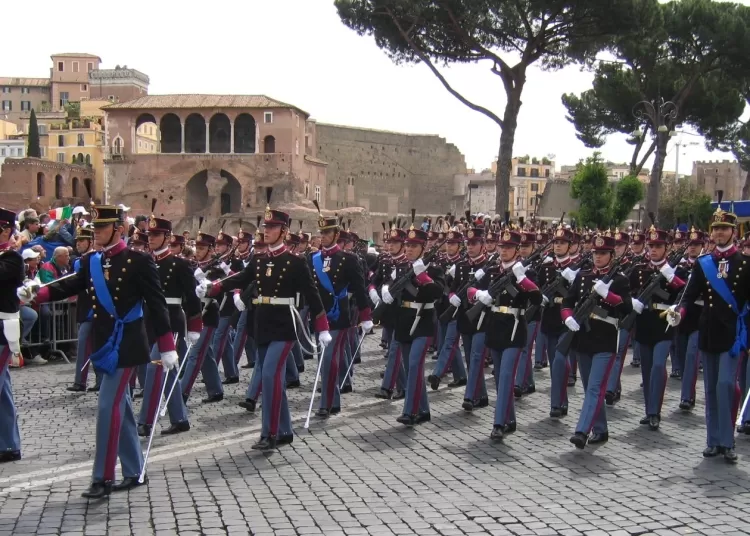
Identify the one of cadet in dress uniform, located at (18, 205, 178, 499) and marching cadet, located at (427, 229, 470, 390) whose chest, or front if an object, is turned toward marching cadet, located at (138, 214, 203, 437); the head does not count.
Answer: marching cadet, located at (427, 229, 470, 390)

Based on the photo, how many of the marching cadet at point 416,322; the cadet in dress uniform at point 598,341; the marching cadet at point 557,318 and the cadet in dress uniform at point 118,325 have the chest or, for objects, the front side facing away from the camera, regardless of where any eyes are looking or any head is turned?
0

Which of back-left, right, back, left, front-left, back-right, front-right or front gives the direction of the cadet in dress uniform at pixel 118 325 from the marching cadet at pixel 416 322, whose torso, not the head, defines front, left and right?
front

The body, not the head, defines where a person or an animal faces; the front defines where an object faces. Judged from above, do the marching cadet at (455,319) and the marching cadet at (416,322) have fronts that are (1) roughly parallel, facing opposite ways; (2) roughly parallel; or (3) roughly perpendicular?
roughly parallel

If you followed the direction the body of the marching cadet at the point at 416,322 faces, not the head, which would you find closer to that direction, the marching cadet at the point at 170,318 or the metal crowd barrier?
the marching cadet

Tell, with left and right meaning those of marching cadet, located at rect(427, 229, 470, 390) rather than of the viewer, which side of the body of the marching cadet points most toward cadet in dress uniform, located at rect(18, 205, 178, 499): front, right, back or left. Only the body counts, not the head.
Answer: front

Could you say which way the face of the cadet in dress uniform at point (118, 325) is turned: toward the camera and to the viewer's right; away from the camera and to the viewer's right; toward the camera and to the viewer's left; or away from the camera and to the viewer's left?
toward the camera and to the viewer's left

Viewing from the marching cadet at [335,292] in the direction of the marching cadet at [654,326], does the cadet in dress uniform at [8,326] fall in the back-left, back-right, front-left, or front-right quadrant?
back-right

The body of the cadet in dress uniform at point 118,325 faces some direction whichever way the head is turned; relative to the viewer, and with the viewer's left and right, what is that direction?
facing the viewer and to the left of the viewer

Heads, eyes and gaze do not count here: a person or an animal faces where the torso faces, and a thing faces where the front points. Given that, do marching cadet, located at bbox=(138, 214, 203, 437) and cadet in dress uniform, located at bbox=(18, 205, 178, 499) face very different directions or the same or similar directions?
same or similar directions

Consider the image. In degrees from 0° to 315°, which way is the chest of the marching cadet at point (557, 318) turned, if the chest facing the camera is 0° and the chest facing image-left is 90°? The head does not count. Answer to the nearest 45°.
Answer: approximately 45°

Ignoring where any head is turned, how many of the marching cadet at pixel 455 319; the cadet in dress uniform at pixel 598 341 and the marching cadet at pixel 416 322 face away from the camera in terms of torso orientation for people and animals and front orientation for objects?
0

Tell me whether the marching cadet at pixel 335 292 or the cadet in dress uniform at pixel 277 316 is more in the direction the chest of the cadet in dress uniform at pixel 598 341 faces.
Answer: the cadet in dress uniform

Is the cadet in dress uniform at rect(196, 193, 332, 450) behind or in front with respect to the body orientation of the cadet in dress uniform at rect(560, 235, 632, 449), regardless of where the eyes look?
in front

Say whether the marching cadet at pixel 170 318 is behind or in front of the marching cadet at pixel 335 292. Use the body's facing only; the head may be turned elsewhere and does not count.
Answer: in front

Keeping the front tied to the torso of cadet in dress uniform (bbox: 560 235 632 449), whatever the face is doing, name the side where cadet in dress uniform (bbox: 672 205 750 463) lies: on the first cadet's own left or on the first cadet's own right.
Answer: on the first cadet's own left
